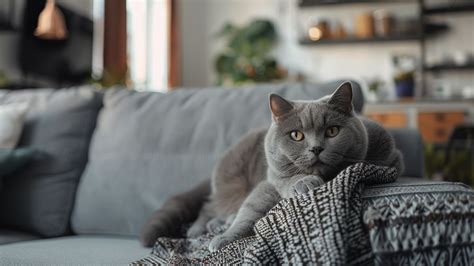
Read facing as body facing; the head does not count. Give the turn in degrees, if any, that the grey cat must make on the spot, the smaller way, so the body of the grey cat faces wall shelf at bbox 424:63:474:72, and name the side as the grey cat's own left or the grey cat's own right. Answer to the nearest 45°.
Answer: approximately 135° to the grey cat's own left

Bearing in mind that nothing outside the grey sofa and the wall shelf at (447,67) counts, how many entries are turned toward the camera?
2

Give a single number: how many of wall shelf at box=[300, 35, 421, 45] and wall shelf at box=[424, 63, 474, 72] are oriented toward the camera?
2

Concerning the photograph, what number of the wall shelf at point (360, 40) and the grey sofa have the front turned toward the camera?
2

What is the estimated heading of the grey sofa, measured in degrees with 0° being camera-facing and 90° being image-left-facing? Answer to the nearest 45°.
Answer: approximately 0°

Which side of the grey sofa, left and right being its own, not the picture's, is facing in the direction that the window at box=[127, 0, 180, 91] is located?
back

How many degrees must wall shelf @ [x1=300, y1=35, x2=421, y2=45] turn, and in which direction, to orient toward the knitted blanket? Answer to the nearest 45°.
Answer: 0° — it already faces it

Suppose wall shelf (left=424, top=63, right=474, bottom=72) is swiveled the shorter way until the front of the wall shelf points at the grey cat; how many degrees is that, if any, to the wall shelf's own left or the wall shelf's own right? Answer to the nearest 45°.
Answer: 0° — it already faces it
